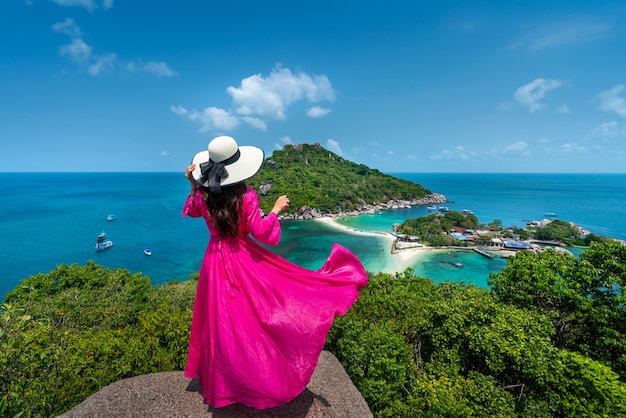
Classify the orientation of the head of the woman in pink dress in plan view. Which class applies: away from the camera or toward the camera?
away from the camera

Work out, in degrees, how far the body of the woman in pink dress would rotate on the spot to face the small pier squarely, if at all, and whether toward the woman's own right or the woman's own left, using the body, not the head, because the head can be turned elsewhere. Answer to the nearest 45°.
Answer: approximately 45° to the woman's own right

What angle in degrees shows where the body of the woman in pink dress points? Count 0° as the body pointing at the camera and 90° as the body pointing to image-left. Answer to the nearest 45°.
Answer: approximately 180°
